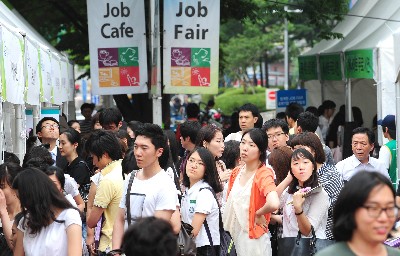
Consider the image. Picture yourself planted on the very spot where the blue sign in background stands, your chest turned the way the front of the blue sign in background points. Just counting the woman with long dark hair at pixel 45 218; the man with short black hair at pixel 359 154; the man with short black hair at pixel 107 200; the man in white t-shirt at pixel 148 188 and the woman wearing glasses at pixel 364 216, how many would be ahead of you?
5

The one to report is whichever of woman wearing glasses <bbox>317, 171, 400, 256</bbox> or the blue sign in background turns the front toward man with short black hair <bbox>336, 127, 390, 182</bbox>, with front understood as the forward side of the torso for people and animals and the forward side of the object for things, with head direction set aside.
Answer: the blue sign in background

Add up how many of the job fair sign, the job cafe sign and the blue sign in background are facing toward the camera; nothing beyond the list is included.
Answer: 3

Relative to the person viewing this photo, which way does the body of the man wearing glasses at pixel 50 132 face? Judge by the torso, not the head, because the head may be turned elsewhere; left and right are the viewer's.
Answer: facing the viewer and to the right of the viewer

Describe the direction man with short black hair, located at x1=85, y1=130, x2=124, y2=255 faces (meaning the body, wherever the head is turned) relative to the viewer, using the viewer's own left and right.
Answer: facing to the left of the viewer

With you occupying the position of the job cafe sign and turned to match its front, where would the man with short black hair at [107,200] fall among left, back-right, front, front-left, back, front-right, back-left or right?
front

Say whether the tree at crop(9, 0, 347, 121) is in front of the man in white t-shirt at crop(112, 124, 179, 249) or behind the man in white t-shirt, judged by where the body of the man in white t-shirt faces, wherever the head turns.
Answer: behind

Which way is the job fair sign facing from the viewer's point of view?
toward the camera

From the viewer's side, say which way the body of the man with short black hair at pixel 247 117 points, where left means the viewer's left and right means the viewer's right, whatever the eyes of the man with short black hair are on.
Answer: facing the viewer and to the left of the viewer

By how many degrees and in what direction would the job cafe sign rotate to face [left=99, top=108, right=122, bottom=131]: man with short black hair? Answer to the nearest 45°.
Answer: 0° — it already faces them

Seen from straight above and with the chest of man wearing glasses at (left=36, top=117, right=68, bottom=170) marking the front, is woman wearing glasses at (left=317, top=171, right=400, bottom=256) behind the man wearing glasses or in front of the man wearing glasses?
in front
